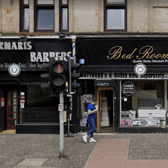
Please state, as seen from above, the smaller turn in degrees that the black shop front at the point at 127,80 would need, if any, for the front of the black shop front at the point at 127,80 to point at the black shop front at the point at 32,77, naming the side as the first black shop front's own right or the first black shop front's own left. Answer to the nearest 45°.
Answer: approximately 90° to the first black shop front's own right

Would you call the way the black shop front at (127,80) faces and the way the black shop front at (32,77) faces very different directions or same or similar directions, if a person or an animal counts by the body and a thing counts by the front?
same or similar directions

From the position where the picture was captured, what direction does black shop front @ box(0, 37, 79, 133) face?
facing the viewer

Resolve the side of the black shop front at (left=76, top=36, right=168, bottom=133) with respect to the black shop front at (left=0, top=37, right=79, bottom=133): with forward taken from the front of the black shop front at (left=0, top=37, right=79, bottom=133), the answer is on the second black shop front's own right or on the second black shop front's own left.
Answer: on the second black shop front's own left

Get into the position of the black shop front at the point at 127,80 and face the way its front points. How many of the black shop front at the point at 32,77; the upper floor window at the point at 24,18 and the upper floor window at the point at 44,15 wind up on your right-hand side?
3

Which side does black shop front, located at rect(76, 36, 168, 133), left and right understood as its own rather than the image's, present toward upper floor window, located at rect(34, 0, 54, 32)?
right

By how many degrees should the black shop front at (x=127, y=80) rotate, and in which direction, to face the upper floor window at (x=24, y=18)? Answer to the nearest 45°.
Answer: approximately 90° to its right

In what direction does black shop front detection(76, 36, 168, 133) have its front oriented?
toward the camera

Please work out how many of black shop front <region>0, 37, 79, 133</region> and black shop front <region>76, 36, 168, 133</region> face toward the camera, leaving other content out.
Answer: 2
